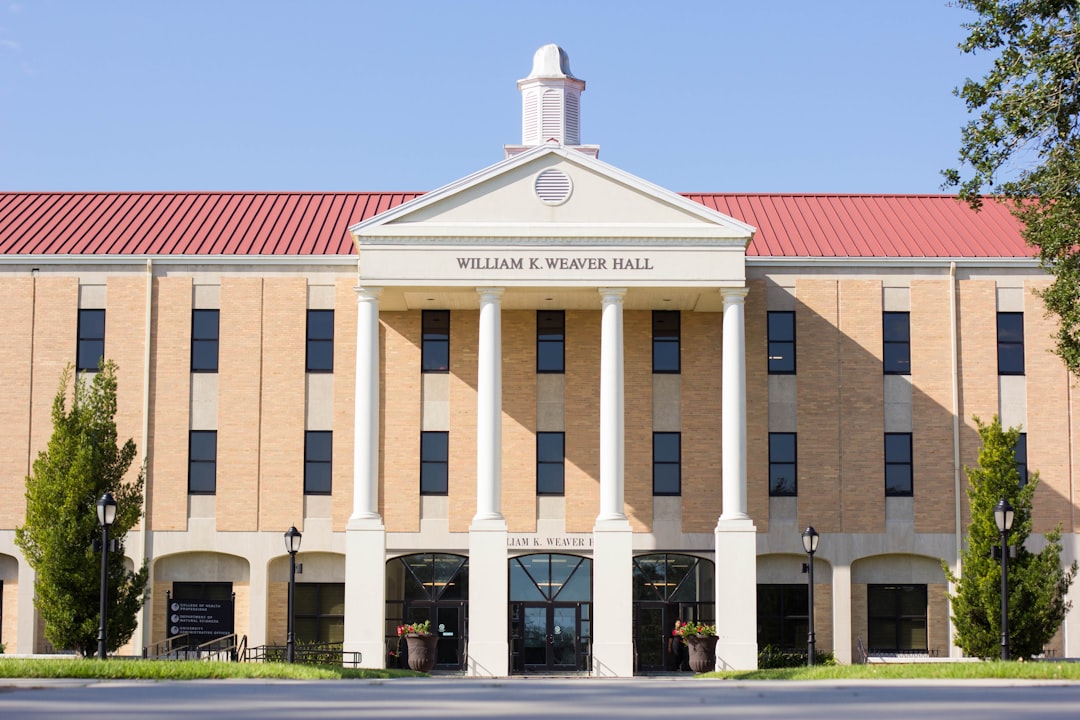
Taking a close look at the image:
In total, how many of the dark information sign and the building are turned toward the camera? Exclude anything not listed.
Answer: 2

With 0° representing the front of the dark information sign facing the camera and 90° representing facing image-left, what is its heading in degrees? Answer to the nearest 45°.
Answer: approximately 0°

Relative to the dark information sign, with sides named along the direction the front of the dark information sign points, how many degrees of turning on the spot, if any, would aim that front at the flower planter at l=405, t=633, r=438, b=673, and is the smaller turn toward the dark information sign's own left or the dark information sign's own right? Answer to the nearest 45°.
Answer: approximately 45° to the dark information sign's own left

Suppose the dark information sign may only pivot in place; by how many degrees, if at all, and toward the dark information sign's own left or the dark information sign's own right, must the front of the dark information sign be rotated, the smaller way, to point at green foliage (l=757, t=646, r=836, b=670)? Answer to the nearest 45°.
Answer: approximately 90° to the dark information sign's own left

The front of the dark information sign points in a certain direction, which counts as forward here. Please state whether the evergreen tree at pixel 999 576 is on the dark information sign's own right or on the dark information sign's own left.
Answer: on the dark information sign's own left

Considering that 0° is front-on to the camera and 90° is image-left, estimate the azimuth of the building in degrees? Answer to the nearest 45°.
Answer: approximately 0°
